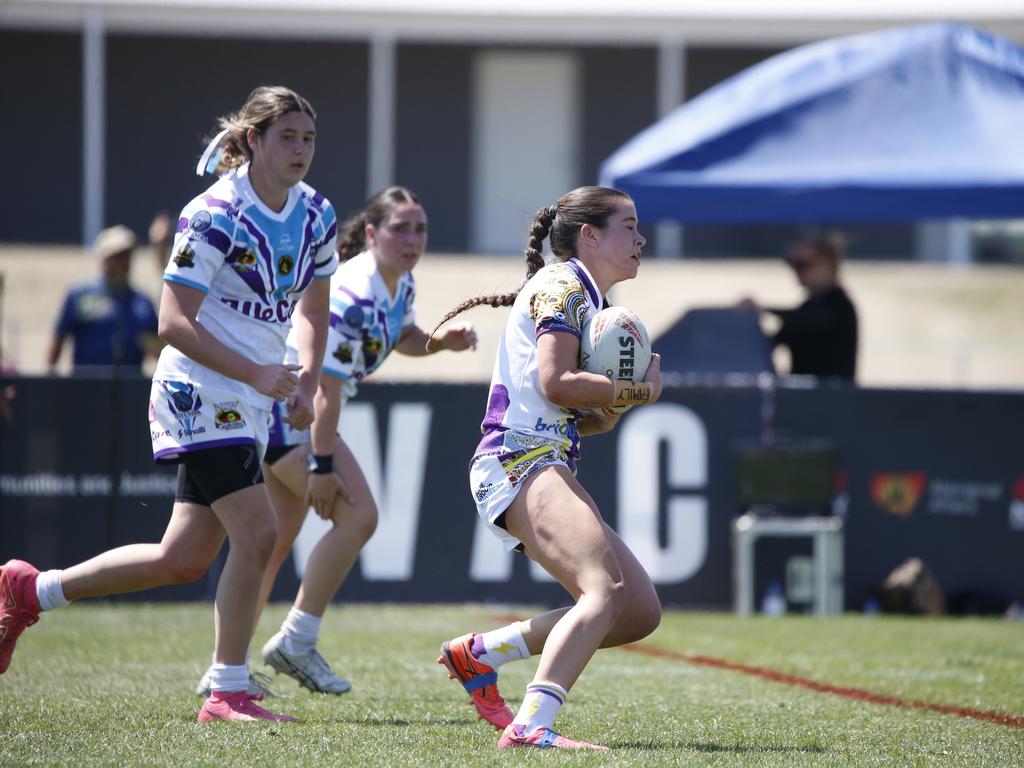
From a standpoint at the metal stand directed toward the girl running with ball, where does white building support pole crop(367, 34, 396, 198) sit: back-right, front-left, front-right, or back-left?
back-right

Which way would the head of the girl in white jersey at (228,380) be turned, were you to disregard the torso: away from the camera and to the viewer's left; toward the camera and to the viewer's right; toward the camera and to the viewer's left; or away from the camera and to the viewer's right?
toward the camera and to the viewer's right

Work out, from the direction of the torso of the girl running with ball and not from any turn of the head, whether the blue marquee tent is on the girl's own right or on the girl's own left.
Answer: on the girl's own left

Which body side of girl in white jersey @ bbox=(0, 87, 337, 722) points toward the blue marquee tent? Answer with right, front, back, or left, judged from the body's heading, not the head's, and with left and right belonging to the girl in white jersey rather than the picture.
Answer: left

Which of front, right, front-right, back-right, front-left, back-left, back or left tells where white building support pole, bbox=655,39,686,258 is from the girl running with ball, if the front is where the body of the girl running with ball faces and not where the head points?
left

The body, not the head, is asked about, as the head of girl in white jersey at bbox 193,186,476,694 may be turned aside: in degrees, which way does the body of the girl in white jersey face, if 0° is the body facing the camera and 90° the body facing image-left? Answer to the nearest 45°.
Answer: approximately 315°

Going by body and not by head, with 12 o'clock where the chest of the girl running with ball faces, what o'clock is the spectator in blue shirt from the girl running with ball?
The spectator in blue shirt is roughly at 8 o'clock from the girl running with ball.

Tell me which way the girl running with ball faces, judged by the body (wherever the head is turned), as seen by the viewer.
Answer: to the viewer's right

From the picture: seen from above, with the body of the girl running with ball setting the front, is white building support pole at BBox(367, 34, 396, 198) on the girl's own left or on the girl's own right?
on the girl's own left

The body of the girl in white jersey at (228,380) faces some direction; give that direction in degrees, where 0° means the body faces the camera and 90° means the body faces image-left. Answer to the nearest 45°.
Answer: approximately 315°

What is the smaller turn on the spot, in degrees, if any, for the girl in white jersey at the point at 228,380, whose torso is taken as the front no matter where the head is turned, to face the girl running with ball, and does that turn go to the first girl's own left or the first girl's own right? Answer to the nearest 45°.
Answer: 0° — they already face them

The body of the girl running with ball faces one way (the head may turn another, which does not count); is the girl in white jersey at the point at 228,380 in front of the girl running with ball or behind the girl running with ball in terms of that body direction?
behind
